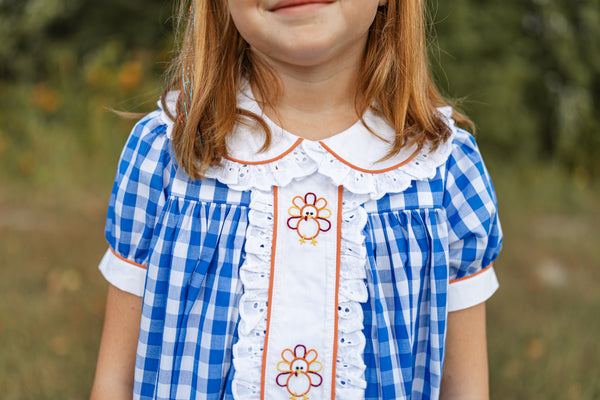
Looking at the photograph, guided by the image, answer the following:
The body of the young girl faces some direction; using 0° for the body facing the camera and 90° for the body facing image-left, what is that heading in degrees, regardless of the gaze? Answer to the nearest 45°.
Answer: approximately 0°
